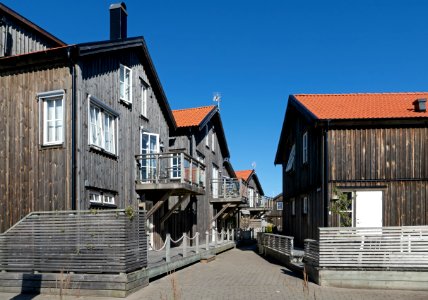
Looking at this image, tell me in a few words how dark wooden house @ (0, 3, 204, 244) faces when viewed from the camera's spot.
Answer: facing the viewer and to the right of the viewer

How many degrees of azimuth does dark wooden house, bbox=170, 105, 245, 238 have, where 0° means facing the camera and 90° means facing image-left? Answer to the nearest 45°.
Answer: approximately 315°

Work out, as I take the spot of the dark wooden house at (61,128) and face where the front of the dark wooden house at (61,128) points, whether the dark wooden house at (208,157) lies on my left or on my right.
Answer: on my left

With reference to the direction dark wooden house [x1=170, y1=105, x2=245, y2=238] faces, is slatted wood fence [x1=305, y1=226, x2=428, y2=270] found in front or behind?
in front

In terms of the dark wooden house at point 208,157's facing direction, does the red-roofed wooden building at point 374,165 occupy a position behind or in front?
in front

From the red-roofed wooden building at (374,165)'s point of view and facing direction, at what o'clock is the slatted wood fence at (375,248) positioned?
The slatted wood fence is roughly at 12 o'clock from the red-roofed wooden building.

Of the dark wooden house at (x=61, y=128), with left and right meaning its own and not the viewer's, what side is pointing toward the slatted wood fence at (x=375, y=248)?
front
